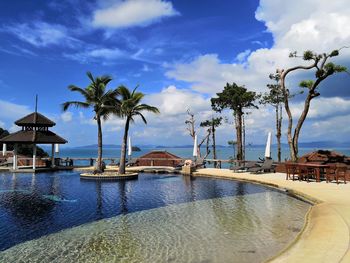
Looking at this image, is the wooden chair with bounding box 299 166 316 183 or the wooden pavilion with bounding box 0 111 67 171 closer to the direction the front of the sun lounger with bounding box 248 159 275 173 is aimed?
the wooden pavilion

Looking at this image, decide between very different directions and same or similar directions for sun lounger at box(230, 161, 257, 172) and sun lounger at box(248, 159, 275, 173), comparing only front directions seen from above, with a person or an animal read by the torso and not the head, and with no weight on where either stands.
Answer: same or similar directions

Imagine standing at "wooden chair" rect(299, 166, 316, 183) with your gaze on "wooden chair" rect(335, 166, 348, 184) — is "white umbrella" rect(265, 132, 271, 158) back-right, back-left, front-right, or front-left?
back-left
